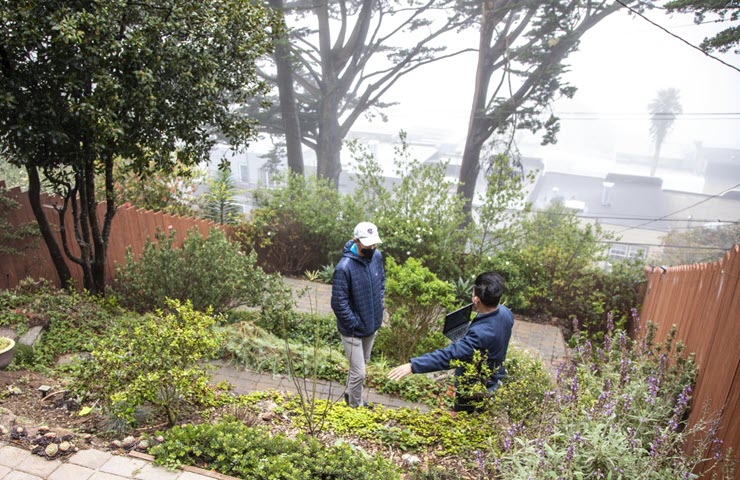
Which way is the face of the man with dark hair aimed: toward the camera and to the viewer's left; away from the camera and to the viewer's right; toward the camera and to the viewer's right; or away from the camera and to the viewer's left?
away from the camera and to the viewer's left

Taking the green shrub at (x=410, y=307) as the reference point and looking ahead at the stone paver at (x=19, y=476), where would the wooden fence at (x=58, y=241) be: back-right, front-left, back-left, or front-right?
front-right

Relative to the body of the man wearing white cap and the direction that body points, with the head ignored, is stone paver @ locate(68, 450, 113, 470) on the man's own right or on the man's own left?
on the man's own right

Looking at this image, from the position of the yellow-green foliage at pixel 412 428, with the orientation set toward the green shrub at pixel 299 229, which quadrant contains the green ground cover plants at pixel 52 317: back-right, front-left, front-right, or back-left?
front-left

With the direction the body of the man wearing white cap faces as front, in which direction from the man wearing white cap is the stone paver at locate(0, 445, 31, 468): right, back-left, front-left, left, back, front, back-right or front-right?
right

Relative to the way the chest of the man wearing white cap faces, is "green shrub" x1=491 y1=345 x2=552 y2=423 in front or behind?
in front

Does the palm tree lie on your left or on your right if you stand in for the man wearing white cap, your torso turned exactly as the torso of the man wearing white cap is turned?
on your left

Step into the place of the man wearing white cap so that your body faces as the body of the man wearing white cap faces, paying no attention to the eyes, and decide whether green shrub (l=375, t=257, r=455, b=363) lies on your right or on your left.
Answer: on your left

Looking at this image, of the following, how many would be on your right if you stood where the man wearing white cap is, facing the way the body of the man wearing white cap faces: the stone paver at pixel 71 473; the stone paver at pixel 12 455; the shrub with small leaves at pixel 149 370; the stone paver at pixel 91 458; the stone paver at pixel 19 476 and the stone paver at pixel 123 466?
6

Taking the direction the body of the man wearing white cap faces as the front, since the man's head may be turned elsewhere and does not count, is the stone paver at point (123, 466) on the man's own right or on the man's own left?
on the man's own right

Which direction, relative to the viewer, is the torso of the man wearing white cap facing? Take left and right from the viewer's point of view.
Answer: facing the viewer and to the right of the viewer

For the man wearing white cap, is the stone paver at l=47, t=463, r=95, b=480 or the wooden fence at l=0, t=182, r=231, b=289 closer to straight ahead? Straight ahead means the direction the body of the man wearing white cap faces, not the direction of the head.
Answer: the stone paver

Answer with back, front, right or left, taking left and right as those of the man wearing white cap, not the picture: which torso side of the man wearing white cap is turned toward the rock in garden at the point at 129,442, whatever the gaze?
right
